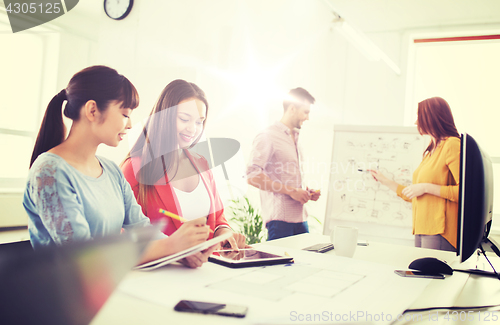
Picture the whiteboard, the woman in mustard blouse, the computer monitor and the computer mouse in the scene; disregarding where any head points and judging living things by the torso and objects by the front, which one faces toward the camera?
the whiteboard

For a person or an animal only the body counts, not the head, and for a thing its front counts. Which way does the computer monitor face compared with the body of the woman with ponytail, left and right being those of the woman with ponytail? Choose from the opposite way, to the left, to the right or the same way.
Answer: the opposite way

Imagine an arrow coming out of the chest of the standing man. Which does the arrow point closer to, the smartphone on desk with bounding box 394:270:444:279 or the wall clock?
the smartphone on desk

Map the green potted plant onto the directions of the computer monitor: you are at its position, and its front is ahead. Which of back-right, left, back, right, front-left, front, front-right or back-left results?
front-right

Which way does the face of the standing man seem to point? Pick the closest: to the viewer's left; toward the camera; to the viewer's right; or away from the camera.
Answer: to the viewer's right

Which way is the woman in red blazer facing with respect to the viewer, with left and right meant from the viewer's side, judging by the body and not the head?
facing the viewer and to the right of the viewer

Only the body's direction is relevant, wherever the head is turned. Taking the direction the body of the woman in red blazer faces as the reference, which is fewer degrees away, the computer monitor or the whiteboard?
the computer monitor

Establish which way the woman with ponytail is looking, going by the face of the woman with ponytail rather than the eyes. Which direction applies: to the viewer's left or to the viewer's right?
to the viewer's right

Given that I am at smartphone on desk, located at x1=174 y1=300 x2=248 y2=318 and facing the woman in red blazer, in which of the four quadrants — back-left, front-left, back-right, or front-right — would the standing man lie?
front-right

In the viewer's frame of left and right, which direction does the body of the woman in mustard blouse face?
facing to the left of the viewer

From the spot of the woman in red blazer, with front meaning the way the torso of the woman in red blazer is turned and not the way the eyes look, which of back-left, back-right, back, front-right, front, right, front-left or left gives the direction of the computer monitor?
front

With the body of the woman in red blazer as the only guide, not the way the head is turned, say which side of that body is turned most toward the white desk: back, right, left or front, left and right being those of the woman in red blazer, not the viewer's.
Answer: front

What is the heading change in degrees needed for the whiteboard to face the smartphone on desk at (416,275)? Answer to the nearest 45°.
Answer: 0° — it already faces it

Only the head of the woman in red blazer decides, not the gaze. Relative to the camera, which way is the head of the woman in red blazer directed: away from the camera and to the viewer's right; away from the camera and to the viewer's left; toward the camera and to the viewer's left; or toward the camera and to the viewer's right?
toward the camera and to the viewer's right

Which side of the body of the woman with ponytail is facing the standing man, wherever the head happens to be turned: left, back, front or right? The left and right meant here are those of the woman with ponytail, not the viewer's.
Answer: left

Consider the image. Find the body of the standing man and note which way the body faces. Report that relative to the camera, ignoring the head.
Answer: to the viewer's right

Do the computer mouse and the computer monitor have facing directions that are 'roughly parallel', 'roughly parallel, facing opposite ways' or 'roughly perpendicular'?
roughly parallel, facing opposite ways

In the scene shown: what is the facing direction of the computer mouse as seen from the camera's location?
facing to the right of the viewer

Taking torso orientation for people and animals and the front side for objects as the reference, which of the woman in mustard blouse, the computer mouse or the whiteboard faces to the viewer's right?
the computer mouse

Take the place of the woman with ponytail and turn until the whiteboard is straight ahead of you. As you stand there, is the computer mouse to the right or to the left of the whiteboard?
right
